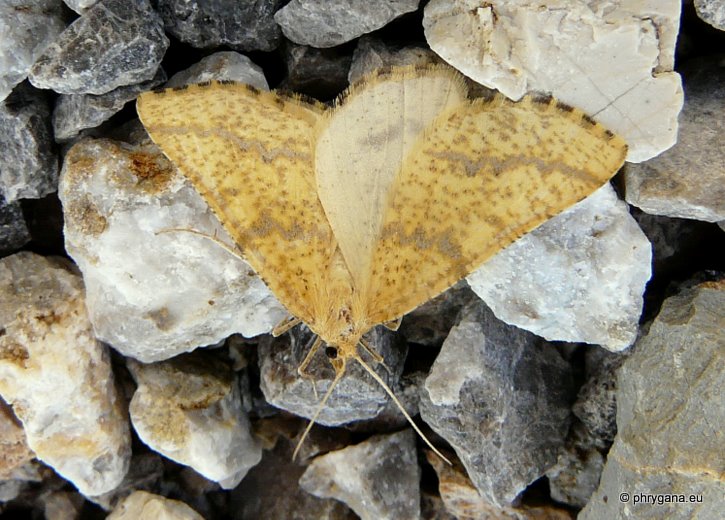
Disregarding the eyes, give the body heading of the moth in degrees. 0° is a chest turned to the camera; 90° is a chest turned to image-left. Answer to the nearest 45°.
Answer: approximately 0°

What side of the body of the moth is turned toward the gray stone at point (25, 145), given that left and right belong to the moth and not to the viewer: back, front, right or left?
right
